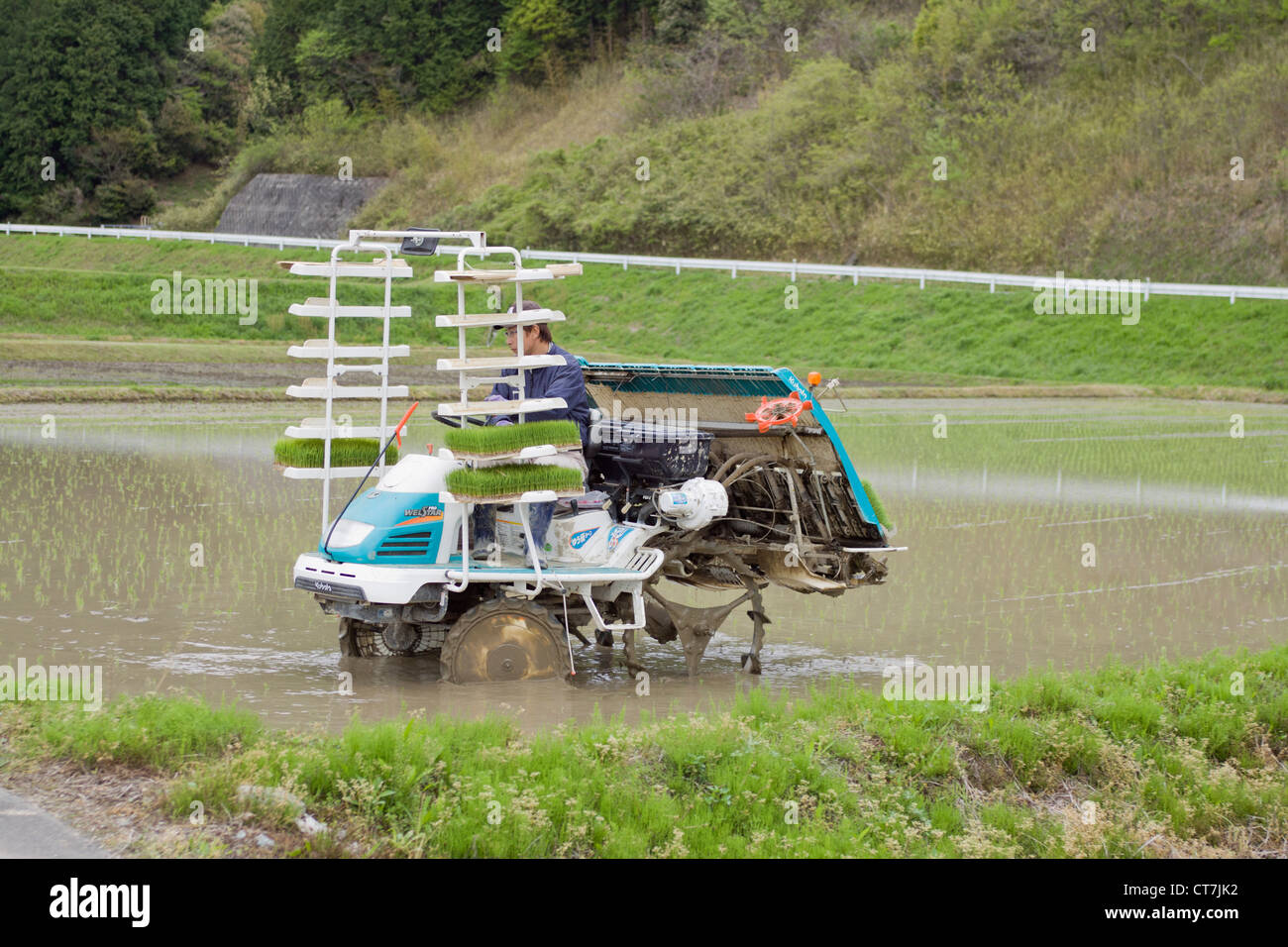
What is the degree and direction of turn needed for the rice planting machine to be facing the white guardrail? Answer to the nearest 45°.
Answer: approximately 135° to its right

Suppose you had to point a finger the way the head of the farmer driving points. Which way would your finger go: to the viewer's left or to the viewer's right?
to the viewer's left

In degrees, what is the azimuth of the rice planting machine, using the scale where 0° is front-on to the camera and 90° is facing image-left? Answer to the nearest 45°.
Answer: approximately 45°
